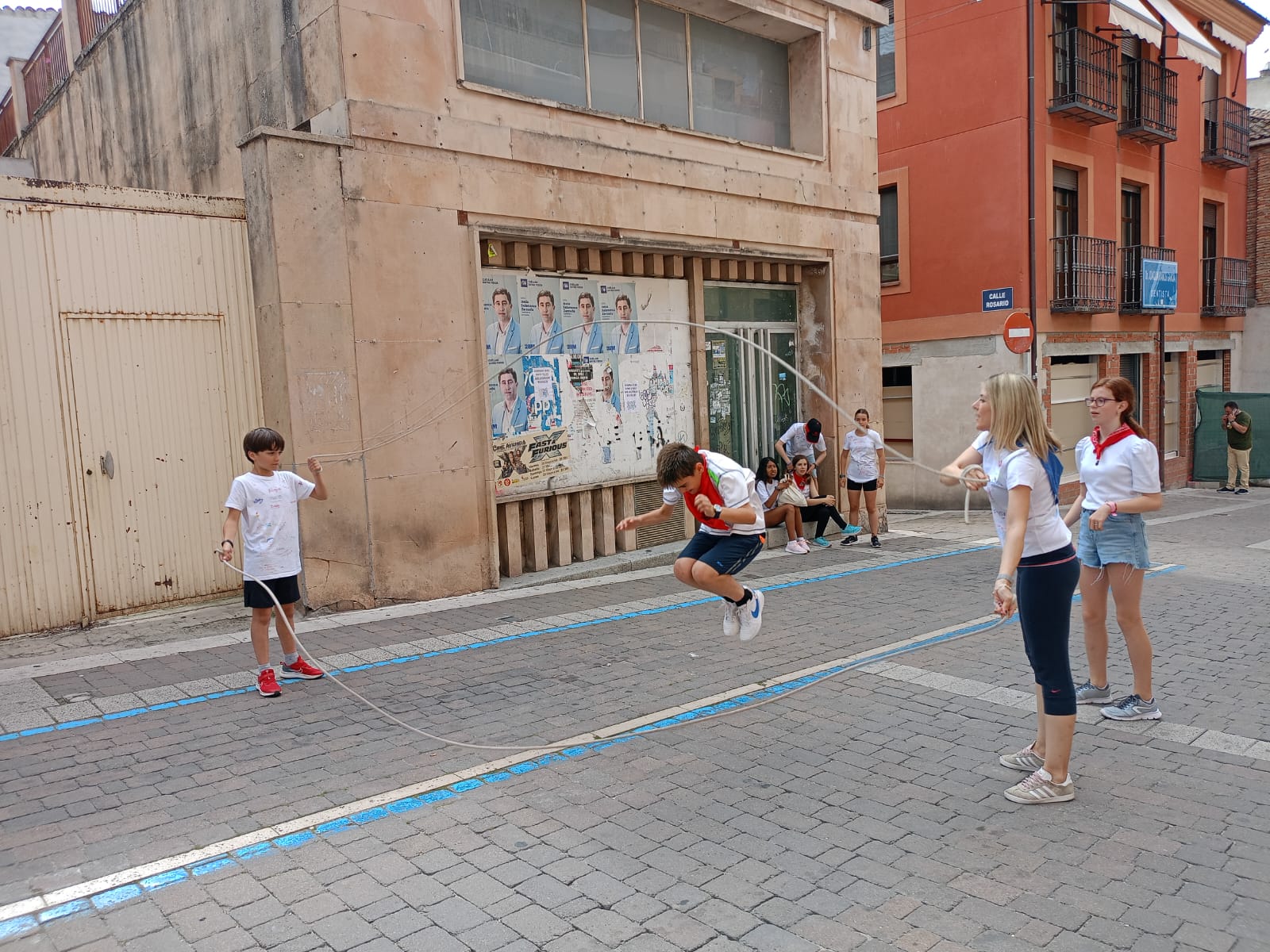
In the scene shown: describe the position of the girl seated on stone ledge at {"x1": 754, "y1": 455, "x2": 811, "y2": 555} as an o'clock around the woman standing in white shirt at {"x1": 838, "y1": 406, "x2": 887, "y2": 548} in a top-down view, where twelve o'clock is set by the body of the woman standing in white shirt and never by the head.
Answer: The girl seated on stone ledge is roughly at 2 o'clock from the woman standing in white shirt.

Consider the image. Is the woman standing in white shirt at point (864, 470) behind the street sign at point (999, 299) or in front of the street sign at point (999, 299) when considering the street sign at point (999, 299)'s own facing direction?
in front

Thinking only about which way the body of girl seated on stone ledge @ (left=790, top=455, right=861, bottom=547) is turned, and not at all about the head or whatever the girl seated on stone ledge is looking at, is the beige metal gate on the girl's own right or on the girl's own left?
on the girl's own right

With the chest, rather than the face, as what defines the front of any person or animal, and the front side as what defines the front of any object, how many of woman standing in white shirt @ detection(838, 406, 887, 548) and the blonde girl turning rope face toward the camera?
1

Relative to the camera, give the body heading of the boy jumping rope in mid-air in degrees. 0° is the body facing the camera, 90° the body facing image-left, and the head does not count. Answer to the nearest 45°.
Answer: approximately 45°

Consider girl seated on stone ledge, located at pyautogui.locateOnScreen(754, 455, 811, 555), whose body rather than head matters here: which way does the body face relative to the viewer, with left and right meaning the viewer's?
facing the viewer and to the right of the viewer

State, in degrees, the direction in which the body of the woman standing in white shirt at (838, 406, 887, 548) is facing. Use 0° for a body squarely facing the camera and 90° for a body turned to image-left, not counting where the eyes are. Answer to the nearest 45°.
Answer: approximately 0°

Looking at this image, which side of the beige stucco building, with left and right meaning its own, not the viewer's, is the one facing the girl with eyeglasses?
front

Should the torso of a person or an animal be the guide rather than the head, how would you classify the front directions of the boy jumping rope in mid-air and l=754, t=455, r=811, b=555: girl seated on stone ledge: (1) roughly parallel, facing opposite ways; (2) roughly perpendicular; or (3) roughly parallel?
roughly perpendicular

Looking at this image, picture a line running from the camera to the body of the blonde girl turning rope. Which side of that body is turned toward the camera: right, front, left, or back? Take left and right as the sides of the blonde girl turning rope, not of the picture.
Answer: left

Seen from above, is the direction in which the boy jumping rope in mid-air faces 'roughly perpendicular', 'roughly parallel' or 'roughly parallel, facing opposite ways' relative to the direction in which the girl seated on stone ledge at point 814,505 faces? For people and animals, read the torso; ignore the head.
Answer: roughly perpendicular
